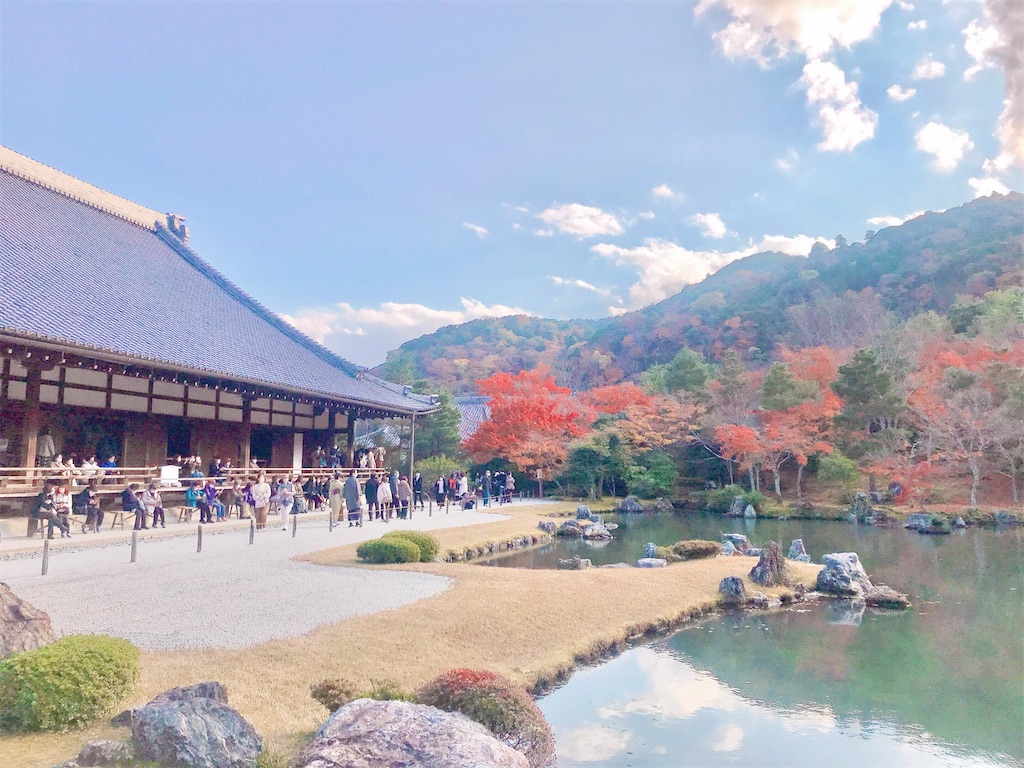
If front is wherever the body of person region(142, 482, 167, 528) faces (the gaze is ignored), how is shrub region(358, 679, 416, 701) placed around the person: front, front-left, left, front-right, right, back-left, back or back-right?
front-right

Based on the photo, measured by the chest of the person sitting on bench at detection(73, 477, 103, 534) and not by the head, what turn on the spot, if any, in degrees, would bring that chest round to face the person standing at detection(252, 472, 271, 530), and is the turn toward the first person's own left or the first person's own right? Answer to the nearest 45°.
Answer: approximately 45° to the first person's own left

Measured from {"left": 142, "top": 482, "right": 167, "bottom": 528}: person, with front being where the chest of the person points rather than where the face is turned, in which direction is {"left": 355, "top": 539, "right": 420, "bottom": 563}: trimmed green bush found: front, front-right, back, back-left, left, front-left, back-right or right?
front

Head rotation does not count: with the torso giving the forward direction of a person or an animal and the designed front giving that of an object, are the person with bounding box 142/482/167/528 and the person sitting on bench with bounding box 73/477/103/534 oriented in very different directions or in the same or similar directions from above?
same or similar directions

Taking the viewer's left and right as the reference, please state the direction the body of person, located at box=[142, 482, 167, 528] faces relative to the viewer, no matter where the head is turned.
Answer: facing the viewer and to the right of the viewer

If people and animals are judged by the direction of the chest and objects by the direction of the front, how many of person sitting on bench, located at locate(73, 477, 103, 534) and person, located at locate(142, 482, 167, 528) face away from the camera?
0

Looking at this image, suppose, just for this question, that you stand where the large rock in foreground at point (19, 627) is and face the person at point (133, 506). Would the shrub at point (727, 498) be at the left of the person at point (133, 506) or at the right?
right

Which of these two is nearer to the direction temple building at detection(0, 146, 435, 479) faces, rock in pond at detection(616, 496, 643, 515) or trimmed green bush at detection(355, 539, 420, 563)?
the trimmed green bush

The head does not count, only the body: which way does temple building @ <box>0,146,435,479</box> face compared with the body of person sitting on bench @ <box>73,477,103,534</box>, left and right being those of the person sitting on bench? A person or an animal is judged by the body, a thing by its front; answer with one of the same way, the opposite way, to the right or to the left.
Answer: the same way

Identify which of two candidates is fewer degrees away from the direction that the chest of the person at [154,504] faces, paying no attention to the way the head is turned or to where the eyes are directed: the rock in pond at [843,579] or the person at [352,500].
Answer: the rock in pond

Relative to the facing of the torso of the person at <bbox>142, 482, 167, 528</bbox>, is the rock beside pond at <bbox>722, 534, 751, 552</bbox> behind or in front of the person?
in front

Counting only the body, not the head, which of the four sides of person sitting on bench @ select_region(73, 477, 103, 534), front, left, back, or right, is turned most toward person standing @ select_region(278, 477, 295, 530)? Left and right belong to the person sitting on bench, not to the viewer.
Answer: left
